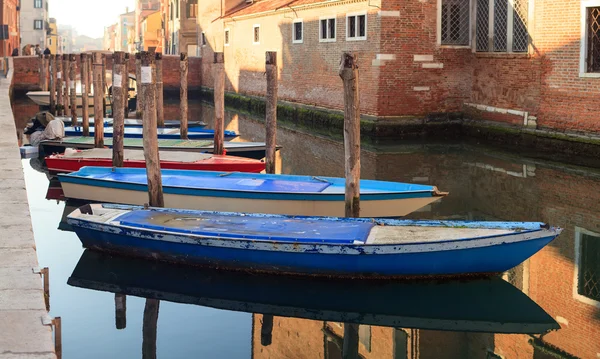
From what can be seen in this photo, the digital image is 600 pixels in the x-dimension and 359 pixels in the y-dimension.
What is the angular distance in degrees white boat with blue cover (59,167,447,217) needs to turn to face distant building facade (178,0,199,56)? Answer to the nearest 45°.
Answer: approximately 90° to its left

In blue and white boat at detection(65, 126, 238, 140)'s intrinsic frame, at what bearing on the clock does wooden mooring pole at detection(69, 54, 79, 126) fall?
The wooden mooring pole is roughly at 8 o'clock from the blue and white boat.

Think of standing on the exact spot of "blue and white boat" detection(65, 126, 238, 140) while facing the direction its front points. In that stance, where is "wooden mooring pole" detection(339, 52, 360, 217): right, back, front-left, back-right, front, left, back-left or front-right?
right

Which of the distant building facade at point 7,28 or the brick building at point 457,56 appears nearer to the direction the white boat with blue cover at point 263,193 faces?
the brick building

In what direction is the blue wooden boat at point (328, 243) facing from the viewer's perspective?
to the viewer's right

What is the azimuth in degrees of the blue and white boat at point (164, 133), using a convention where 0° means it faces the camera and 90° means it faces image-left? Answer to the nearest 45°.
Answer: approximately 270°

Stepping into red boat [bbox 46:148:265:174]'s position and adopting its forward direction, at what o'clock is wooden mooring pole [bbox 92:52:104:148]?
The wooden mooring pole is roughly at 8 o'clock from the red boat.

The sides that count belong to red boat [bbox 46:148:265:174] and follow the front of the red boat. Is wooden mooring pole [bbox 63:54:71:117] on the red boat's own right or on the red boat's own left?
on the red boat's own left

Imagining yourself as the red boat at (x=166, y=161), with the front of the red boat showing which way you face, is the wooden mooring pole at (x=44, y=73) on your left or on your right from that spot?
on your left

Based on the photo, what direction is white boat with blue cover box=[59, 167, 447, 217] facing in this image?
to the viewer's right

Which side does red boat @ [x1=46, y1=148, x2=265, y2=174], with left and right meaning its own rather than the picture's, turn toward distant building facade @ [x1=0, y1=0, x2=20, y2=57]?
left

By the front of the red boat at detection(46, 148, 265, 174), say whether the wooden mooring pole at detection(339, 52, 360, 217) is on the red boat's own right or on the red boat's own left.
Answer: on the red boat's own right

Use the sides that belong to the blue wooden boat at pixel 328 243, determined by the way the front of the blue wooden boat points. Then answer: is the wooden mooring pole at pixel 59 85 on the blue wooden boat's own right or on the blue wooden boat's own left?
on the blue wooden boat's own left

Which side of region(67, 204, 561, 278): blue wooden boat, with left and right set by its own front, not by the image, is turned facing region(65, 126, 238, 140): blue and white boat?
left

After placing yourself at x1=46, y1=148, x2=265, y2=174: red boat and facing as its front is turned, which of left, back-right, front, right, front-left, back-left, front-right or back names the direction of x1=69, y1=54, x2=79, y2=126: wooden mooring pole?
left

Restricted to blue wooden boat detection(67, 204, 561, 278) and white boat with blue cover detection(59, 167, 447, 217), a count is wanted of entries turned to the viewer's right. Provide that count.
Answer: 2
